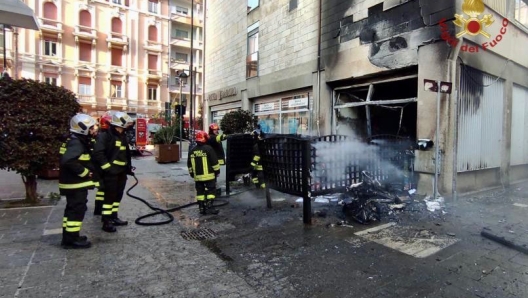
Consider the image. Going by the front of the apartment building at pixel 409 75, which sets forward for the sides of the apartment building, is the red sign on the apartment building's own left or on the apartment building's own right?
on the apartment building's own right

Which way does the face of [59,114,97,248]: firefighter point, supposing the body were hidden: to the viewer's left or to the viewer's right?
to the viewer's right

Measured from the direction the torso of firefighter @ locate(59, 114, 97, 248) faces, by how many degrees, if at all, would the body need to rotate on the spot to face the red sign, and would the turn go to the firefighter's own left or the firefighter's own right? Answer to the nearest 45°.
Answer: approximately 90° to the firefighter's own left

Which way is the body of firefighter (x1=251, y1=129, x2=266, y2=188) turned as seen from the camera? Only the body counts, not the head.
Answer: to the viewer's right

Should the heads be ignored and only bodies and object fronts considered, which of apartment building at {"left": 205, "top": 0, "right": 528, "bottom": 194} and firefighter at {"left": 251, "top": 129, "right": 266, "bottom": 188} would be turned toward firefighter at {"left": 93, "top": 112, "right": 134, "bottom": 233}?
the apartment building

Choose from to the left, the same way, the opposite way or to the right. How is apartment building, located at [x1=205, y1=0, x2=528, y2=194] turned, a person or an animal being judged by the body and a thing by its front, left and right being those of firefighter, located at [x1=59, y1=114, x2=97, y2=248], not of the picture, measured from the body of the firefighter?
the opposite way

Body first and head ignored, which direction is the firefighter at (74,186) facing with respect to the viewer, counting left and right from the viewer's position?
facing to the right of the viewer

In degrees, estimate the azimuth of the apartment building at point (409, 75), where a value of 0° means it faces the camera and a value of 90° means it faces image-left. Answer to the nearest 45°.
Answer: approximately 45°

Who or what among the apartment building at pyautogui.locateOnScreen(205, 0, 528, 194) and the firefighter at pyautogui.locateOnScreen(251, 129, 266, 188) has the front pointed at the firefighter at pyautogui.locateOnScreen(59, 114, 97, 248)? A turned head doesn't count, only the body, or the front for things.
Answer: the apartment building

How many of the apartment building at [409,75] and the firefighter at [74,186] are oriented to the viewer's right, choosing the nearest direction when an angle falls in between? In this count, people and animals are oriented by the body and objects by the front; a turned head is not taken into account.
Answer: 1
